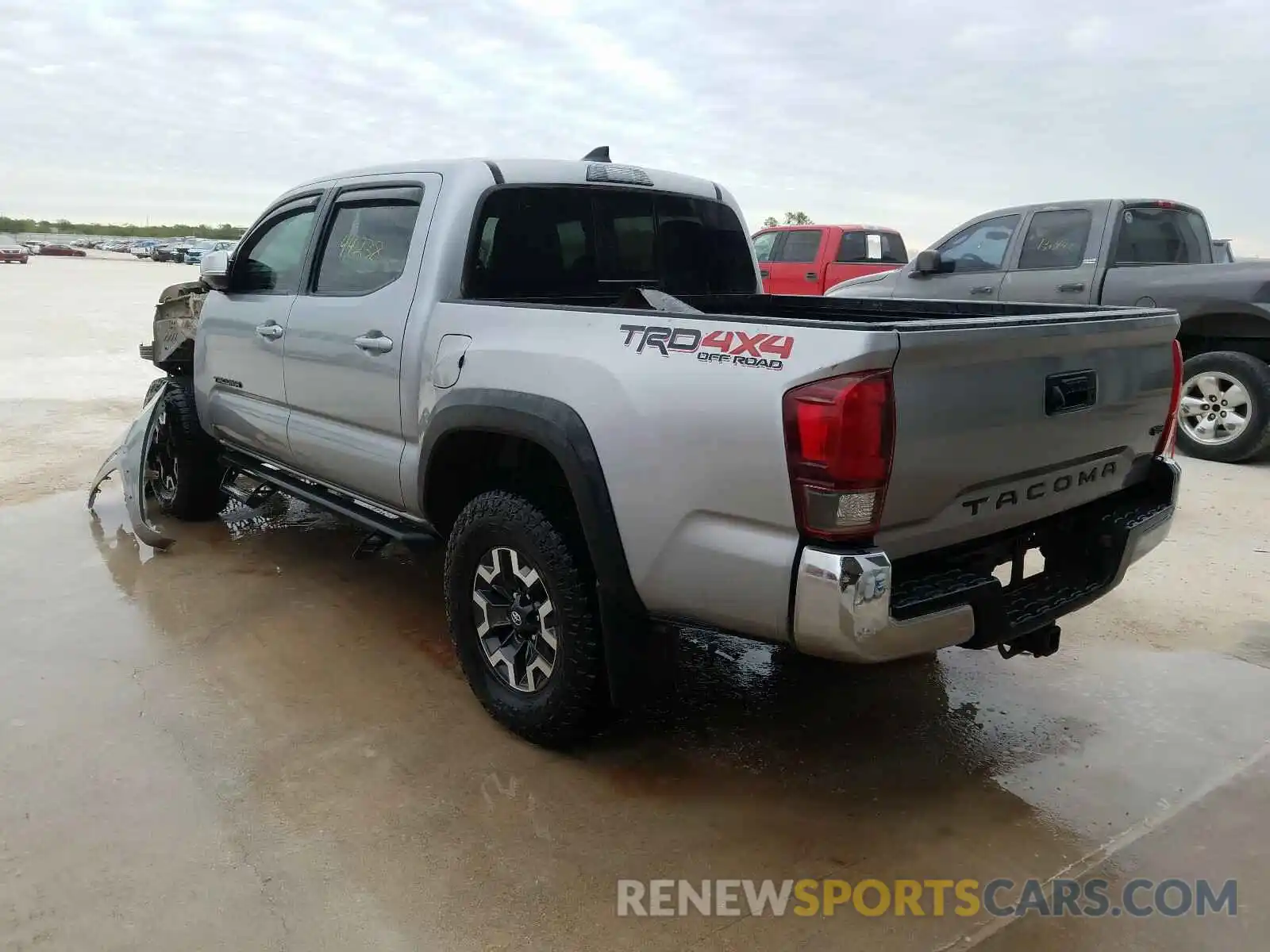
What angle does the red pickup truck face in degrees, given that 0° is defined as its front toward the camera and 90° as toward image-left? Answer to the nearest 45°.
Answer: approximately 135°

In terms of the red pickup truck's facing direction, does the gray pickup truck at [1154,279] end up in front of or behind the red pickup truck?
behind

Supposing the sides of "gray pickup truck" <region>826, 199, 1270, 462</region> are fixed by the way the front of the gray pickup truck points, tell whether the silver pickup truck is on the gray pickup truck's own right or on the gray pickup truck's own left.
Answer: on the gray pickup truck's own left

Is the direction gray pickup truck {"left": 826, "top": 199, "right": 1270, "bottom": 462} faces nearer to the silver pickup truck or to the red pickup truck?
the red pickup truck

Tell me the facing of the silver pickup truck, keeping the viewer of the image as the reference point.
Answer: facing away from the viewer and to the left of the viewer

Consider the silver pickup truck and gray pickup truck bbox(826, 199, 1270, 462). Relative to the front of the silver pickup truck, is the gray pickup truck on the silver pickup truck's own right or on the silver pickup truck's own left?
on the silver pickup truck's own right

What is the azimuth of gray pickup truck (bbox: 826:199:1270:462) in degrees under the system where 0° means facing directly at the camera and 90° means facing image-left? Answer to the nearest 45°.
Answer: approximately 135°

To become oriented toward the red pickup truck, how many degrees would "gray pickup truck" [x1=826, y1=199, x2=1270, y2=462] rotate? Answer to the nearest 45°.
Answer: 0° — it already faces it

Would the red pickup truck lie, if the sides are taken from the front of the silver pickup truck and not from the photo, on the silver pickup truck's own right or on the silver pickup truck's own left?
on the silver pickup truck's own right
